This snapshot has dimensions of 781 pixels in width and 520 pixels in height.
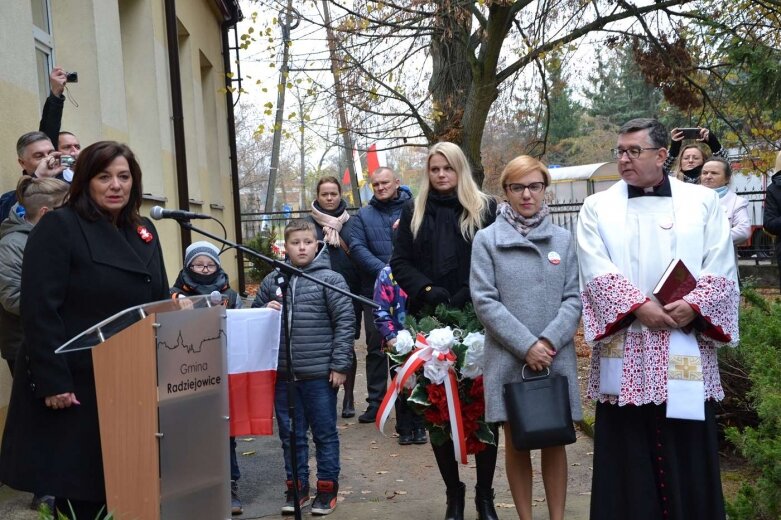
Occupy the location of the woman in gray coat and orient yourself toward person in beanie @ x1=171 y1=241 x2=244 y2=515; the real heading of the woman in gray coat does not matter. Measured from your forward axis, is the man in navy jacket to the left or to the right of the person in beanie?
right

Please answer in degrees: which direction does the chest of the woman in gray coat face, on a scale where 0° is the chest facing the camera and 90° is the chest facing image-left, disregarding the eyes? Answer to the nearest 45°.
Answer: approximately 0°

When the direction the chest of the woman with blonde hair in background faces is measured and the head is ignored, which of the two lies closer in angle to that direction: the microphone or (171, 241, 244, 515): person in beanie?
the microphone

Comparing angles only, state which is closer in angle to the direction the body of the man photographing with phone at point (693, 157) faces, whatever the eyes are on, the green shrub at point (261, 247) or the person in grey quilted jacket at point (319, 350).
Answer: the person in grey quilted jacket

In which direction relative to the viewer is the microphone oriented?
to the viewer's left

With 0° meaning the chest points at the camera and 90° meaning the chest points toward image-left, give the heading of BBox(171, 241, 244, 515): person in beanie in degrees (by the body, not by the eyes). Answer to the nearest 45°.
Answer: approximately 0°
